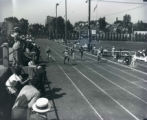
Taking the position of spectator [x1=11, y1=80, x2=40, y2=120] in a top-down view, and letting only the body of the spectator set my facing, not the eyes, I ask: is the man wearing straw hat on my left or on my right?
on my right

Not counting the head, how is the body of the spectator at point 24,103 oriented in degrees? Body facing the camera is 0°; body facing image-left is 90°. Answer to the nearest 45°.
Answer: approximately 225°

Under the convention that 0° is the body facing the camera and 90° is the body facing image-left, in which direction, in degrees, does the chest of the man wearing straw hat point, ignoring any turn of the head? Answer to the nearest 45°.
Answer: approximately 225°

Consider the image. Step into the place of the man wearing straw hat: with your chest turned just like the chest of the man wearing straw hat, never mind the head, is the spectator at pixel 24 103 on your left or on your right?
on your left
